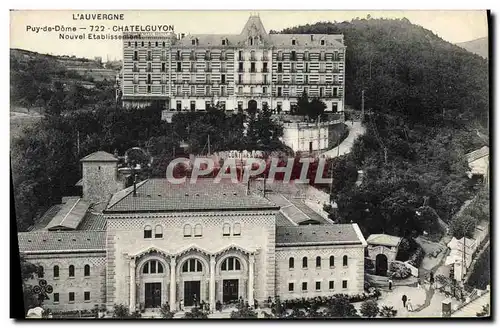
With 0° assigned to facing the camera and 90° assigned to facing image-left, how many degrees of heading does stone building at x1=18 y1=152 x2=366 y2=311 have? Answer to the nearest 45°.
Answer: approximately 0°

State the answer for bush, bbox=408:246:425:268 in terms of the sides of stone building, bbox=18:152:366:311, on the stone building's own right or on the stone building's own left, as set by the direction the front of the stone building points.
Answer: on the stone building's own left

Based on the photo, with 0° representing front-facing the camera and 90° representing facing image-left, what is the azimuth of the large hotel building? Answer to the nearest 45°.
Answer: approximately 0°

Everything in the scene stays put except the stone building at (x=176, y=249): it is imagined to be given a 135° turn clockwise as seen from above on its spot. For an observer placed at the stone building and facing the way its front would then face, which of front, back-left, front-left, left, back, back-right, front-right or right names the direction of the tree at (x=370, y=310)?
back-right

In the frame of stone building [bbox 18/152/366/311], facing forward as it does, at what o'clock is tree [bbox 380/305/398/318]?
The tree is roughly at 9 o'clock from the stone building.

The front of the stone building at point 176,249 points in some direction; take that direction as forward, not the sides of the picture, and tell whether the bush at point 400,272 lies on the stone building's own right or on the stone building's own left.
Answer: on the stone building's own left

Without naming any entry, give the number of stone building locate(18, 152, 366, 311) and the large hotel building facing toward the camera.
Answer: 2
